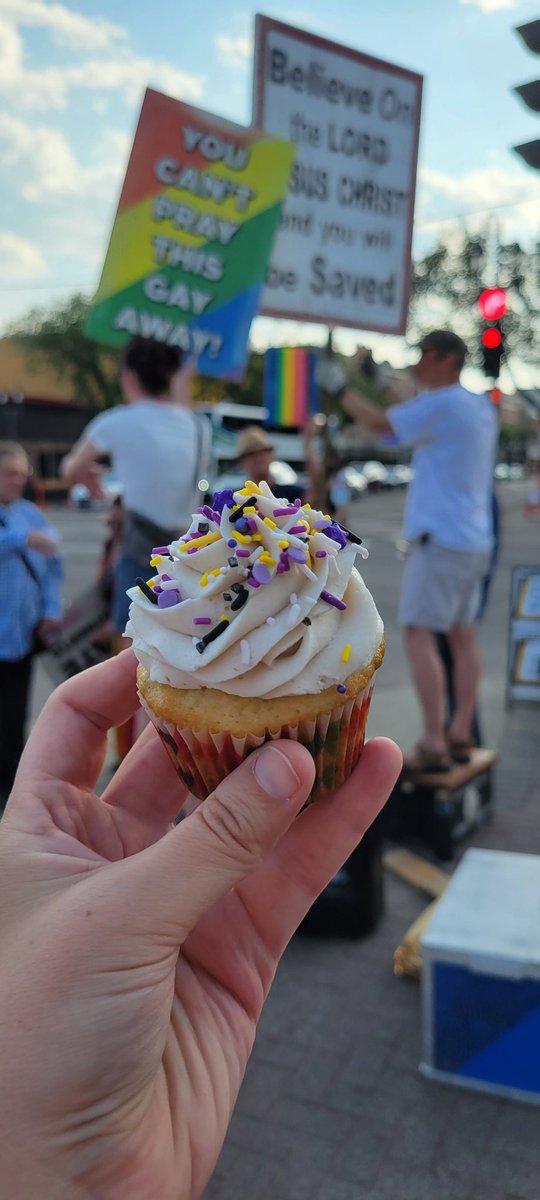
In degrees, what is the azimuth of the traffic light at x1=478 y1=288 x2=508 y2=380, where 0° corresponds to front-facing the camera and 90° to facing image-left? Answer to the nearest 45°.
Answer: approximately 0°

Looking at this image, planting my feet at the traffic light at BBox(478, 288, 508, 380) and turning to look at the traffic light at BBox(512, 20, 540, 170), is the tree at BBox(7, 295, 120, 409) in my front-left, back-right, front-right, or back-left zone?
back-right

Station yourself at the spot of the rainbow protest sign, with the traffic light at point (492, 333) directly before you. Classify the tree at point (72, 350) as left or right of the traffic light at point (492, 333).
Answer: left

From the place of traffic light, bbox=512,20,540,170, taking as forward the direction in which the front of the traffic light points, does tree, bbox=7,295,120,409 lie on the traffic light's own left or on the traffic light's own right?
on the traffic light's own right
